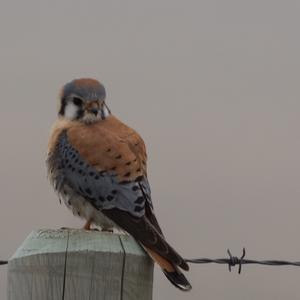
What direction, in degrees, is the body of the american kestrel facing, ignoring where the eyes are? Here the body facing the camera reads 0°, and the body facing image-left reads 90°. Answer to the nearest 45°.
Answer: approximately 135°
